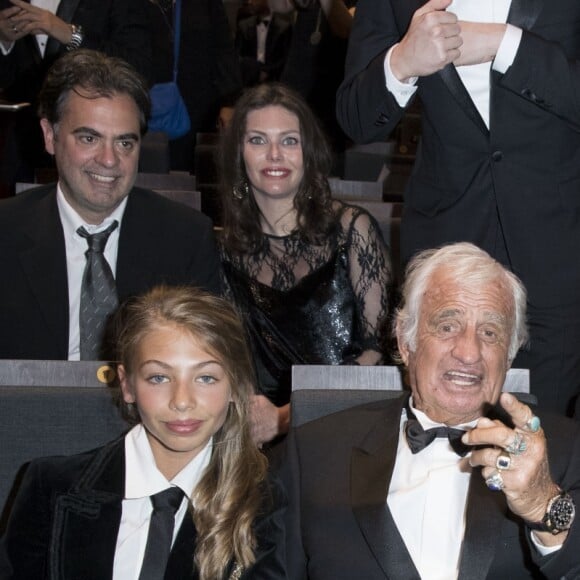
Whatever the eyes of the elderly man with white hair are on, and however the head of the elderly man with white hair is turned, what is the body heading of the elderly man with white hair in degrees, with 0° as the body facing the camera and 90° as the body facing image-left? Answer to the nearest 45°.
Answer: approximately 0°

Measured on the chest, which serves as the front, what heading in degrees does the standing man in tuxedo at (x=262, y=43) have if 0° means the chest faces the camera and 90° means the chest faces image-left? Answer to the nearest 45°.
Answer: approximately 0°

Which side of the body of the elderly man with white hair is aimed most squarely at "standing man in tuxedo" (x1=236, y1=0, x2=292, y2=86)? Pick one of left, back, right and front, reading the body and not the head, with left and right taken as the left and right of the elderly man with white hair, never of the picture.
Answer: back

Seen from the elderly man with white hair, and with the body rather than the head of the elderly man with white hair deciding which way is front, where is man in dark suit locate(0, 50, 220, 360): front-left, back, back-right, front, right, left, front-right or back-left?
back-right

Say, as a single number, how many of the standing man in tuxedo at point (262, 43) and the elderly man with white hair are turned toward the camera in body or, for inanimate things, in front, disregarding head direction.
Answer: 2

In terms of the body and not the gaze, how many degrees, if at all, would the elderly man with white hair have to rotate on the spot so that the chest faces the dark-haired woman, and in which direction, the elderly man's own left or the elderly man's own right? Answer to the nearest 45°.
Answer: approximately 180°
